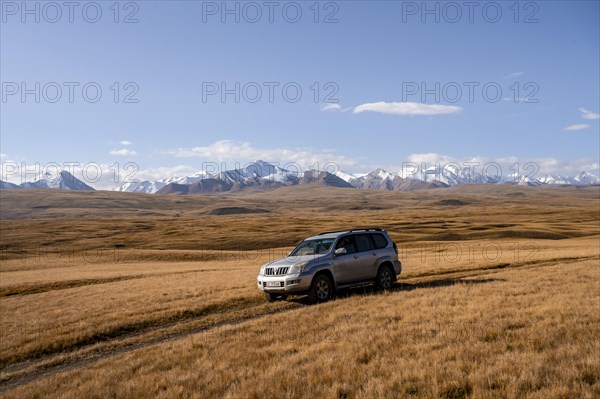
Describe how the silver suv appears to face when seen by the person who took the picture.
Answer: facing the viewer and to the left of the viewer
